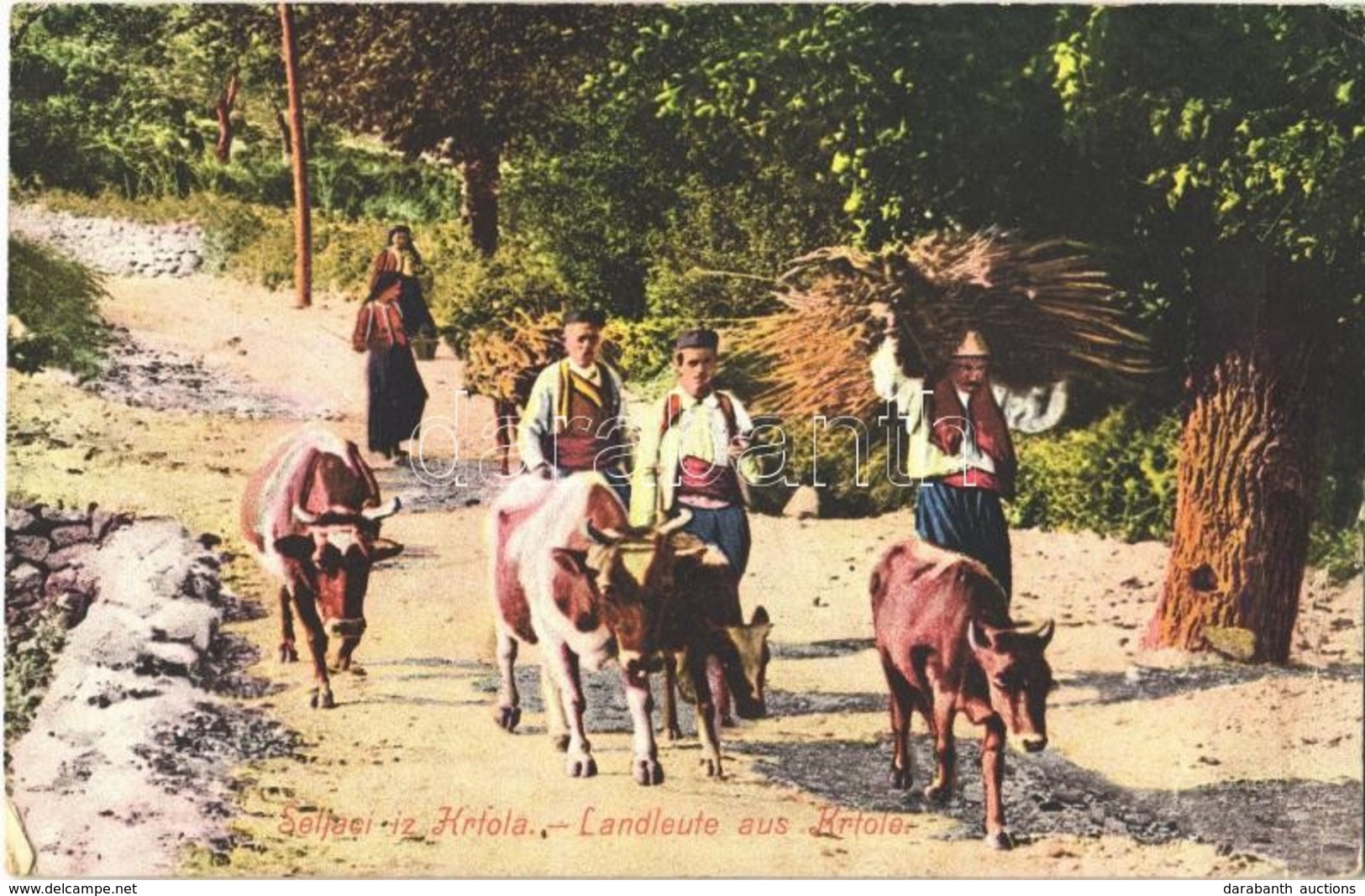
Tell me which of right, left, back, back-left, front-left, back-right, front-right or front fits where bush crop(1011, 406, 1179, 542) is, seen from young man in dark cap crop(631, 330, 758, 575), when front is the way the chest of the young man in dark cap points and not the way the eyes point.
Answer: left

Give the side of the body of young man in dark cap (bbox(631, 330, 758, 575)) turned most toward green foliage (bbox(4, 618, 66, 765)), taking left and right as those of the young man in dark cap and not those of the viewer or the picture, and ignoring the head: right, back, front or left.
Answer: right

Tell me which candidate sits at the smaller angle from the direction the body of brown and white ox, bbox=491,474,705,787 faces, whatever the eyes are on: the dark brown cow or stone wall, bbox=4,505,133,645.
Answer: the dark brown cow

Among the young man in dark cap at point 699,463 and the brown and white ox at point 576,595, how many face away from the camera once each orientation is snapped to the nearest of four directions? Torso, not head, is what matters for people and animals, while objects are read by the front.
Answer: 0

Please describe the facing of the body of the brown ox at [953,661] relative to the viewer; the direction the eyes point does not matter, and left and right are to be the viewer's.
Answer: facing the viewer and to the right of the viewer

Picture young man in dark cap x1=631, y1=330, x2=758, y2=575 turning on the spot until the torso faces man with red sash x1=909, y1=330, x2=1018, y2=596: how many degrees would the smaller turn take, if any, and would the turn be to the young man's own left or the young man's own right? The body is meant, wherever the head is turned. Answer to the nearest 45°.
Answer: approximately 90° to the young man's own left

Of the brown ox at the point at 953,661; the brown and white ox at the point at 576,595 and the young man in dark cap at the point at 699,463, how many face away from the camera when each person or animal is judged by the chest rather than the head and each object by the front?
0

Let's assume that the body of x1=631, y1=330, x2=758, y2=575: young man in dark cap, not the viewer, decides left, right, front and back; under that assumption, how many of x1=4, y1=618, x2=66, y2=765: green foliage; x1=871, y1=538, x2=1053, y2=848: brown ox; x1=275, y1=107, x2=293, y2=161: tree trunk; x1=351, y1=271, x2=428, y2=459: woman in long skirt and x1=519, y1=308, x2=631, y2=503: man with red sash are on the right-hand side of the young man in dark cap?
4

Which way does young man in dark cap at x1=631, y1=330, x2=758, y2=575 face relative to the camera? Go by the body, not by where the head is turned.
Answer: toward the camera

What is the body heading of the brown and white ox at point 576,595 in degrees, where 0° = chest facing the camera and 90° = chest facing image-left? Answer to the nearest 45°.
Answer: approximately 315°

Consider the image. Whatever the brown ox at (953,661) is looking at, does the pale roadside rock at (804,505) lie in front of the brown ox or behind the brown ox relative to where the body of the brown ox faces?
behind

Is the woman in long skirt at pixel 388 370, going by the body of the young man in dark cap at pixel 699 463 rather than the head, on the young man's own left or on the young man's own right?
on the young man's own right
